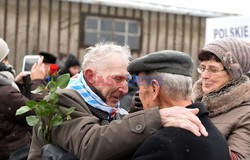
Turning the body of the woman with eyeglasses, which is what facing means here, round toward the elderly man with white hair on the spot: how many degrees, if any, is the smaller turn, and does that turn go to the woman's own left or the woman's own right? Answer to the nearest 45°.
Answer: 0° — they already face them

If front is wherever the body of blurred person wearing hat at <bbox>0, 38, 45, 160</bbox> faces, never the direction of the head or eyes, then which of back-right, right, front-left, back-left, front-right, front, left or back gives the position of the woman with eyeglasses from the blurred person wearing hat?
front-right

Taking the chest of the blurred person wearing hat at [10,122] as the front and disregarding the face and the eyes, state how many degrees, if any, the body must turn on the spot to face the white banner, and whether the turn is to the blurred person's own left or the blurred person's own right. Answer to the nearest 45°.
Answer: approximately 45° to the blurred person's own left

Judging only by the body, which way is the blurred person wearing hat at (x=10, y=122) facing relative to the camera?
to the viewer's right

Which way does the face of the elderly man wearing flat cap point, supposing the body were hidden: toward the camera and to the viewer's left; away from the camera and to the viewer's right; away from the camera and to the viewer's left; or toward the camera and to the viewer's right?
away from the camera and to the viewer's left

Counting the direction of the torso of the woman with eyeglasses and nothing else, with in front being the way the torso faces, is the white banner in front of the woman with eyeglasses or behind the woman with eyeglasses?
behind

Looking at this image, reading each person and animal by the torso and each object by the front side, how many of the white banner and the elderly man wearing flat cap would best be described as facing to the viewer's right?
0

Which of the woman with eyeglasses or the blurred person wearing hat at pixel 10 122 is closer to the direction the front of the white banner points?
the woman with eyeglasses

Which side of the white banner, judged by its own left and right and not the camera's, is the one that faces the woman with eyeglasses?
front

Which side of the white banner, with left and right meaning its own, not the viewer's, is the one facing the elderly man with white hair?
front

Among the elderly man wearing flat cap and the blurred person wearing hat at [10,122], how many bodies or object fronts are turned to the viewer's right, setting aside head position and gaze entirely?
1

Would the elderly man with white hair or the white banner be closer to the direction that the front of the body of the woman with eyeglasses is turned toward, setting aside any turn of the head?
the elderly man with white hair
